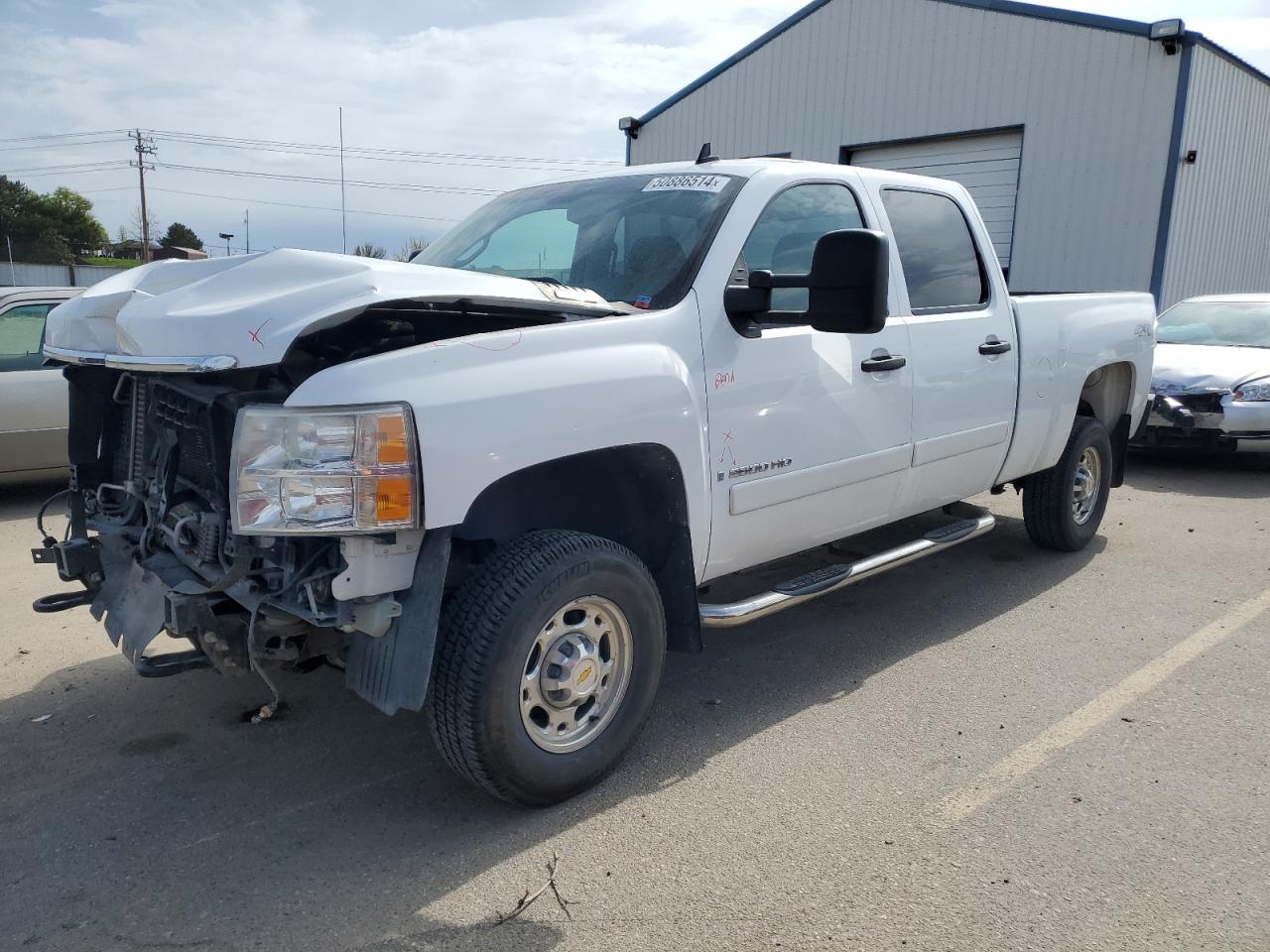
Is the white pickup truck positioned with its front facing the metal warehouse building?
no

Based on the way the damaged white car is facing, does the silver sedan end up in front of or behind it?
in front

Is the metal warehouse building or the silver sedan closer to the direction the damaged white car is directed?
the silver sedan

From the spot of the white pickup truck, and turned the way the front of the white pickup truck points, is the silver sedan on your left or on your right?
on your right

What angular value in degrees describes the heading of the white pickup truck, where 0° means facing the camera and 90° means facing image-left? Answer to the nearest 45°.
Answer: approximately 45°

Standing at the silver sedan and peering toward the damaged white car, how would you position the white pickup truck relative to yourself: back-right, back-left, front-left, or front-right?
front-right

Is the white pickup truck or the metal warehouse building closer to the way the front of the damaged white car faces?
the white pickup truck

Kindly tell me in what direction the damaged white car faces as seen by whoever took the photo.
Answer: facing the viewer and to the left of the viewer

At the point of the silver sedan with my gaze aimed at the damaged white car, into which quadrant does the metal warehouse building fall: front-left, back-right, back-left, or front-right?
front-left

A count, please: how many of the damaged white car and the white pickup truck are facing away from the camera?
0

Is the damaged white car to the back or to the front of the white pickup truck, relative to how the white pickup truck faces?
to the back
